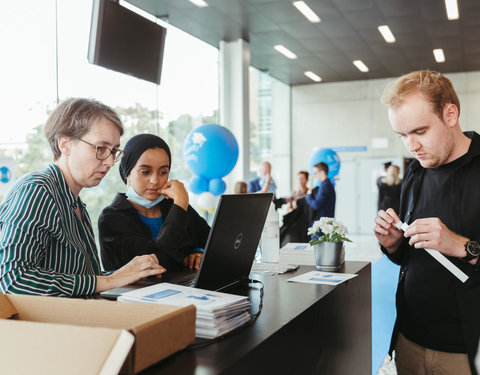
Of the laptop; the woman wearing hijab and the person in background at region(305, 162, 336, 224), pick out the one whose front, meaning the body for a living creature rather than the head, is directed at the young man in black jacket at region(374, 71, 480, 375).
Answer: the woman wearing hijab

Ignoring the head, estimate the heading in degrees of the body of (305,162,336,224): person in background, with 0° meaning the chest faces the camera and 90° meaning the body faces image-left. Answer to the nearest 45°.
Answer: approximately 90°

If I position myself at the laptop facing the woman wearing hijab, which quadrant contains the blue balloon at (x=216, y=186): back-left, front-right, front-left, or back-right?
front-right

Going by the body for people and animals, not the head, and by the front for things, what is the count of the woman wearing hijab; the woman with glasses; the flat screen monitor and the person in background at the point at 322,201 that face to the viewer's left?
1

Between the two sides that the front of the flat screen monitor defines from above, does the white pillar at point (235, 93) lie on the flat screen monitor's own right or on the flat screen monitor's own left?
on the flat screen monitor's own left

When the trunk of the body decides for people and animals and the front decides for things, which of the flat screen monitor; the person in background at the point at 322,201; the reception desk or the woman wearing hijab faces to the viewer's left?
the person in background

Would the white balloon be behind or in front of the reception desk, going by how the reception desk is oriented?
behind

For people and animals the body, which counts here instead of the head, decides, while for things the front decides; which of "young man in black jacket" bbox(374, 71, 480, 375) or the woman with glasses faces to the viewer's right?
the woman with glasses

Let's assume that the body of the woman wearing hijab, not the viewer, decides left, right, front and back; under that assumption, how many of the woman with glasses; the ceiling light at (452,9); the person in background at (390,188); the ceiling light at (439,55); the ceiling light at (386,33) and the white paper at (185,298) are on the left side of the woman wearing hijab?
4

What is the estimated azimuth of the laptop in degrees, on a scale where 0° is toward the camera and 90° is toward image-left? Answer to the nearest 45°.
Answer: approximately 135°

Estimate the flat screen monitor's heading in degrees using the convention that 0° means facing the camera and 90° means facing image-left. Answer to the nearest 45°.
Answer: approximately 315°

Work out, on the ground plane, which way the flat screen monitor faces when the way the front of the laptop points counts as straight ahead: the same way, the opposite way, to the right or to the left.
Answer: the opposite way

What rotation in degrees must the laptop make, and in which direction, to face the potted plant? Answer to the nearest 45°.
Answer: approximately 90° to its right

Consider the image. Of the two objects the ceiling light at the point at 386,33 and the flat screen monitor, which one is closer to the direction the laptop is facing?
the flat screen monitor

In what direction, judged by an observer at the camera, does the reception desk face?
facing the viewer and to the right of the viewer

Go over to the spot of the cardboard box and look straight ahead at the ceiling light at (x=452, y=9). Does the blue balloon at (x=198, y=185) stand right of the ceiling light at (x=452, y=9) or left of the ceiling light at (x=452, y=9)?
left

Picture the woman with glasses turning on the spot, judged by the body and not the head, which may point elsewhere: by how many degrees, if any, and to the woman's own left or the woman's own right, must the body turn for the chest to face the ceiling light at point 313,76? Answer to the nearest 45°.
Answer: approximately 45° to the woman's own left

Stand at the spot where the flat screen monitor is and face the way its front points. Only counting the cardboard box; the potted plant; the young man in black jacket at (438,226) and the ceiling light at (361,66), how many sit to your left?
1

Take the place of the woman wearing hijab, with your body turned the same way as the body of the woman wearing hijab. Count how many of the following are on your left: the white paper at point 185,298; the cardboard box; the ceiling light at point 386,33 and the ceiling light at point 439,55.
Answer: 2
